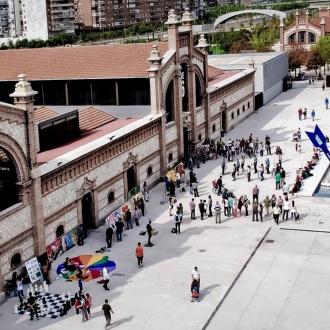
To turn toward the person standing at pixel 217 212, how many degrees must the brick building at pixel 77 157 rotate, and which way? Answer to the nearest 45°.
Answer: approximately 45° to its left

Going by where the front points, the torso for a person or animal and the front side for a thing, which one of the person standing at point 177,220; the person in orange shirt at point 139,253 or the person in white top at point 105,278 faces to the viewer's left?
the person in white top at point 105,278

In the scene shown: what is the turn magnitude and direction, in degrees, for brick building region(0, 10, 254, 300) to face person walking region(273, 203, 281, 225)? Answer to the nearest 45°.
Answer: approximately 45° to its left

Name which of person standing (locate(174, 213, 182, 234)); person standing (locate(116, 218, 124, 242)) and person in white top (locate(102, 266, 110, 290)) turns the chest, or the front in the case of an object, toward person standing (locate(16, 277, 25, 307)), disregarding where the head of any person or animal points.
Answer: person in white top (locate(102, 266, 110, 290))

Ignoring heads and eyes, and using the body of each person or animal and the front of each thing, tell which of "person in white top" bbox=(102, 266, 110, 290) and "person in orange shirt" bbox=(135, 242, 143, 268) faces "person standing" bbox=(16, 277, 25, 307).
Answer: "person in white top" bbox=(102, 266, 110, 290)

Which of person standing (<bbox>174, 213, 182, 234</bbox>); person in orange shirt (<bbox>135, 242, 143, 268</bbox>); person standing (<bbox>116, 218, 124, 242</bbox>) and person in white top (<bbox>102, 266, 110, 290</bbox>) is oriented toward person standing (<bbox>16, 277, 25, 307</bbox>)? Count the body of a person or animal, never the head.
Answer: person in white top (<bbox>102, 266, 110, 290</bbox>)

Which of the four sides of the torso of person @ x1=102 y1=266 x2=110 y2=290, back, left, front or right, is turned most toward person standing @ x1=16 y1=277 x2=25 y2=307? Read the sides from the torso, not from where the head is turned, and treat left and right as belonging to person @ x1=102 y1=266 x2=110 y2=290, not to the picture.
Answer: front

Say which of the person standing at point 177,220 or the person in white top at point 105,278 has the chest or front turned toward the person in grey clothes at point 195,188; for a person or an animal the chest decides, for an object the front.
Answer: the person standing at point 177,220

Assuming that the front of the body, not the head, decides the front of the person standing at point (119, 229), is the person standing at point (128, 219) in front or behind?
in front

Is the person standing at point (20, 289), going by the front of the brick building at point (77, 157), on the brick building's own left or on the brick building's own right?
on the brick building's own right
